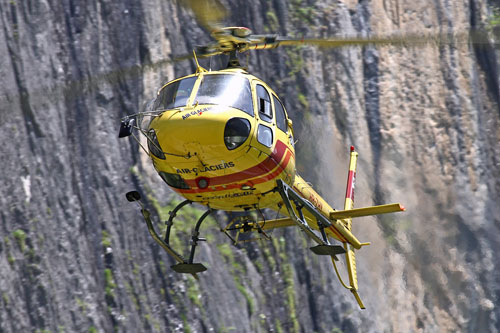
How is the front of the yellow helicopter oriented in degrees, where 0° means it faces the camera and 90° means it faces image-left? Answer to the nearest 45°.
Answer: approximately 45°
